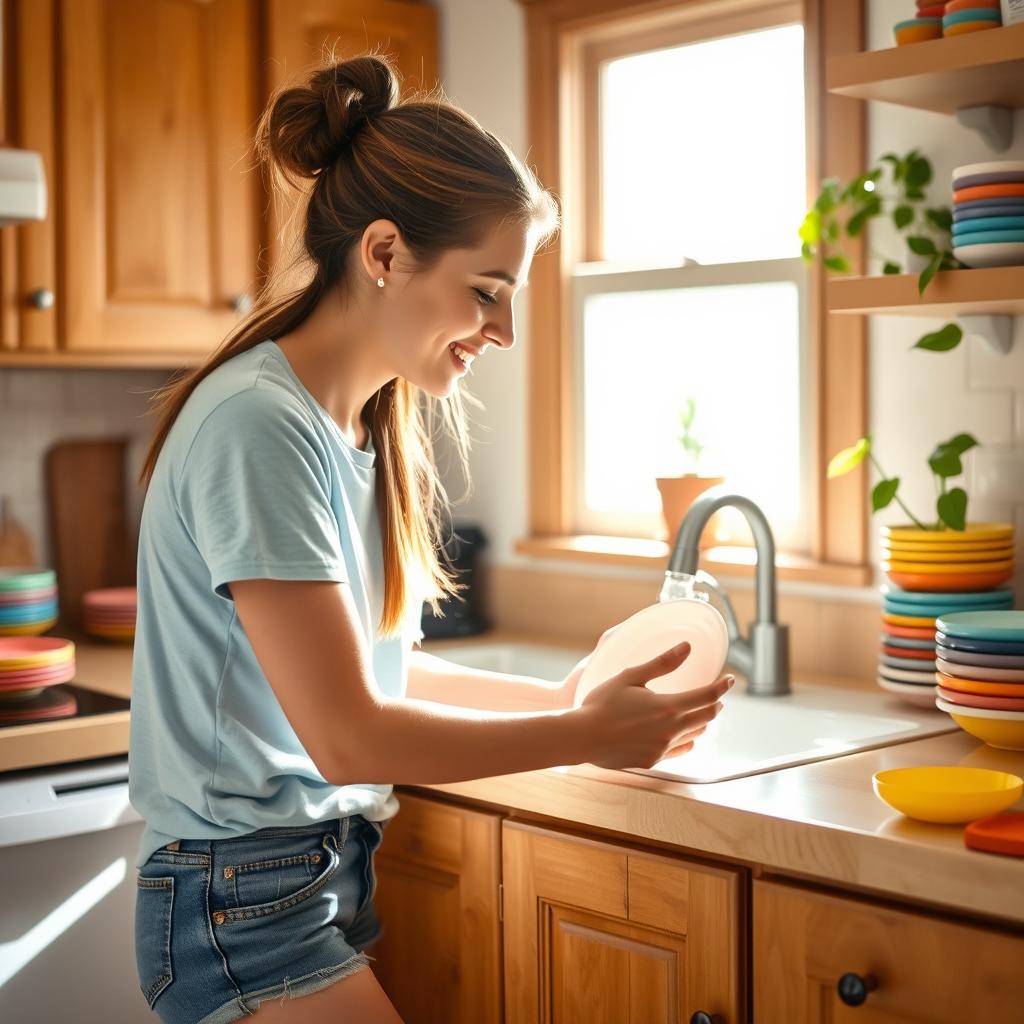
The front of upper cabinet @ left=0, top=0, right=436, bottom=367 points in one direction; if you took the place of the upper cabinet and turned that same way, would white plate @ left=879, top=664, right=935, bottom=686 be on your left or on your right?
on your left

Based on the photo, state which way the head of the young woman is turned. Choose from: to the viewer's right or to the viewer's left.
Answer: to the viewer's right

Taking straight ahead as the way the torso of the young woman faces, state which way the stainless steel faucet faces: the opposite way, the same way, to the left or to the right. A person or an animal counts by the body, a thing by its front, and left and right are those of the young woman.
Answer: the opposite way

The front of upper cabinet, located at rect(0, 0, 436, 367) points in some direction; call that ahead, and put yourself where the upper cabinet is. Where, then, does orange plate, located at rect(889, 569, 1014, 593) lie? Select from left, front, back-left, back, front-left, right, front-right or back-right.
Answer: front-left

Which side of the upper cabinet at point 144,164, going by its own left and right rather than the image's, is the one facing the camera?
front

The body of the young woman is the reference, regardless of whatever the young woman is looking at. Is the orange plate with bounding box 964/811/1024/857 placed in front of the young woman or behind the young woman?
in front

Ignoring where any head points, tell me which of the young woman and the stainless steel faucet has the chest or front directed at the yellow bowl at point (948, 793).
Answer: the young woman

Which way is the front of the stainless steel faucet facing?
to the viewer's left

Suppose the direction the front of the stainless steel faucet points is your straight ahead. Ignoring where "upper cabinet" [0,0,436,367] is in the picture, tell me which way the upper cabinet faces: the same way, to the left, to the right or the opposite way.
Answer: to the left

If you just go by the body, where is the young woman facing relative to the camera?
to the viewer's right

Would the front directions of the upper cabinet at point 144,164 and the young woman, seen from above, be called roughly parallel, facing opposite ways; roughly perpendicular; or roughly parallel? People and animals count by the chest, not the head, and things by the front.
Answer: roughly perpendicular

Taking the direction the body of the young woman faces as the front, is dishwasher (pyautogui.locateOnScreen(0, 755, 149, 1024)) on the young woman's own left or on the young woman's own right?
on the young woman's own left

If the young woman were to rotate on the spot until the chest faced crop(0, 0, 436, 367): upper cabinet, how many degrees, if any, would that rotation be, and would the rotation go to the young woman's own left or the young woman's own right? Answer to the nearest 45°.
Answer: approximately 90° to the young woman's own left

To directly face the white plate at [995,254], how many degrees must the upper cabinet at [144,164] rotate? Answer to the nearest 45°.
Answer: approximately 45° to its left

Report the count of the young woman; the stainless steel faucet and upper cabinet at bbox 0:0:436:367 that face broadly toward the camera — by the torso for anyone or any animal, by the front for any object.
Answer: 1
